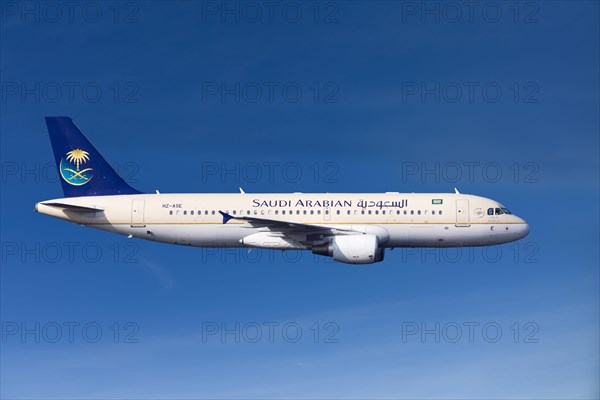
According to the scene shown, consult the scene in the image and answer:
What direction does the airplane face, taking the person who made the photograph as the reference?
facing to the right of the viewer
